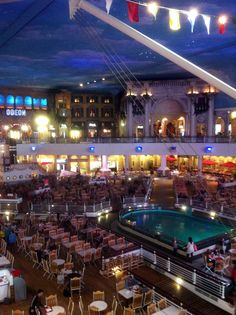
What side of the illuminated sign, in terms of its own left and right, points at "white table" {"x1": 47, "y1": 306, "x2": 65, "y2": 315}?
front

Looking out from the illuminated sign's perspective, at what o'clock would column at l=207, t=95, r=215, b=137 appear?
The column is roughly at 10 o'clock from the illuminated sign.

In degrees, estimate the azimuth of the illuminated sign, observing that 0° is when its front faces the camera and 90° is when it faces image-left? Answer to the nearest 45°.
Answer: approximately 0°

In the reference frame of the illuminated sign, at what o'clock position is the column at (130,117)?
The column is roughly at 10 o'clock from the illuminated sign.

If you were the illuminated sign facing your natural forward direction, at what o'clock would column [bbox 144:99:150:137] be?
The column is roughly at 10 o'clock from the illuminated sign.

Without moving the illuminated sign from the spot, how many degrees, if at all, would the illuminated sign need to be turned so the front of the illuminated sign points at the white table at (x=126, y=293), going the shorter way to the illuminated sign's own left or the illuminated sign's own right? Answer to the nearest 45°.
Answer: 0° — it already faces it

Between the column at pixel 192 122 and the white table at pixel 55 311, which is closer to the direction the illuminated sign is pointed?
the white table

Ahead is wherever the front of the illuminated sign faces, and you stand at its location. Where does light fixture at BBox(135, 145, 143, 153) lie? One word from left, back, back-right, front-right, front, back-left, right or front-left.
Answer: front-left

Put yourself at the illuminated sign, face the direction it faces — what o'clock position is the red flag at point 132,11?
The red flag is roughly at 12 o'clock from the illuminated sign.

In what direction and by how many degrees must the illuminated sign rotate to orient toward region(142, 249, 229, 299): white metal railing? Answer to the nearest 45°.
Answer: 0° — it already faces it

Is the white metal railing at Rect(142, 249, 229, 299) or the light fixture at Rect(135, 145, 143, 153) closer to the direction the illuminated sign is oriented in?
the white metal railing

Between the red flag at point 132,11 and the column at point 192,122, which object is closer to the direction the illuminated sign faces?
the red flag

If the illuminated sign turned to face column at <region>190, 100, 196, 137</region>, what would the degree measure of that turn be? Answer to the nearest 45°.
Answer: approximately 45° to its left

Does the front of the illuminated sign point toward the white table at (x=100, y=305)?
yes
